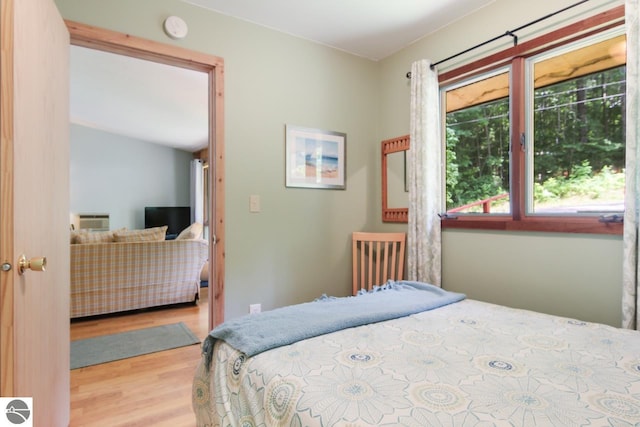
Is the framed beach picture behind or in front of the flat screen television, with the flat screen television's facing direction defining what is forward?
in front

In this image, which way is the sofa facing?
away from the camera

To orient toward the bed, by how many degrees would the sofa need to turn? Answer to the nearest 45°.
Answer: approximately 180°

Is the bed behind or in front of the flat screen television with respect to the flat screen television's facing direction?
in front

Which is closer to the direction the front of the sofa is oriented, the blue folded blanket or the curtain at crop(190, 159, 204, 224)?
the curtain

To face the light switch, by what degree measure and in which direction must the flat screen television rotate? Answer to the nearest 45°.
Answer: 0° — it already faces it

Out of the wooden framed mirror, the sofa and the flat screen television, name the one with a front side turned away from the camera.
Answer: the sofa

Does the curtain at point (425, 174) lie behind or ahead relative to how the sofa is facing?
behind

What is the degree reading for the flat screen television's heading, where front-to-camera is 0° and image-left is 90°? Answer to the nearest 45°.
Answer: approximately 0°

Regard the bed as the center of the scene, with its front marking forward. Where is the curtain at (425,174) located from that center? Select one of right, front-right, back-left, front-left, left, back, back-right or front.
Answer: front-right

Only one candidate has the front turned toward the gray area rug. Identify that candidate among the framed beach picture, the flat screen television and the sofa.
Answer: the flat screen television

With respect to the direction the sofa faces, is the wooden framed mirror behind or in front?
behind

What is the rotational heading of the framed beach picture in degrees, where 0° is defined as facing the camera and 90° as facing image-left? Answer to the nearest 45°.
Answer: approximately 315°
